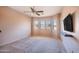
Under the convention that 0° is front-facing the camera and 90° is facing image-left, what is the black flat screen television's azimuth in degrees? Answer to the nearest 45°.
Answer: approximately 90°
